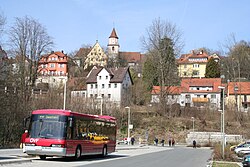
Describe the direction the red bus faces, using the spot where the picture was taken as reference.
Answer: facing the viewer and to the left of the viewer
